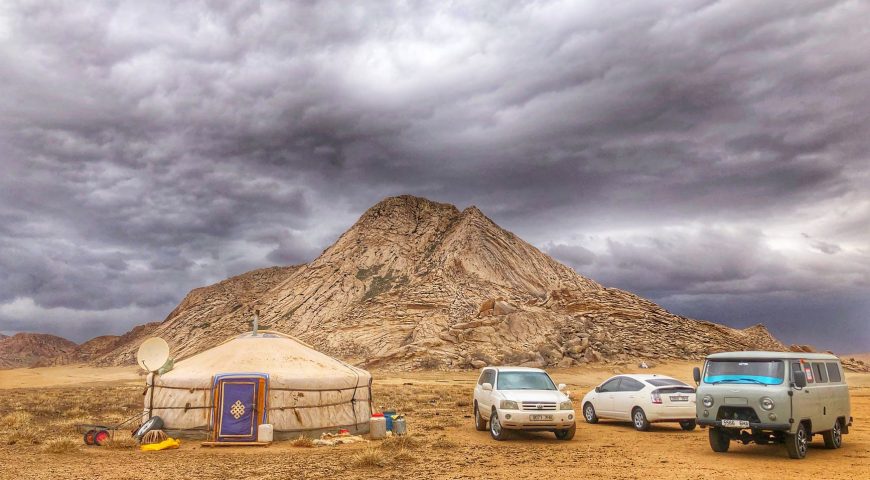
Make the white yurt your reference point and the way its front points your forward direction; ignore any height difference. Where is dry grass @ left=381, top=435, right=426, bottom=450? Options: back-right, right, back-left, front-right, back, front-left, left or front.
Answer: front-left

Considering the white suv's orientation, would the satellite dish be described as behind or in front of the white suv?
behind

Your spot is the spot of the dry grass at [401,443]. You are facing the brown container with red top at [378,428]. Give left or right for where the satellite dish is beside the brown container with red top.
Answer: left

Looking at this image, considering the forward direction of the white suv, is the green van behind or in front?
in front

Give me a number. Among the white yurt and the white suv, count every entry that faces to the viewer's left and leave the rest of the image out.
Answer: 0

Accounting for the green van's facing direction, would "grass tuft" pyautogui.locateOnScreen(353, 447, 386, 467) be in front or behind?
in front

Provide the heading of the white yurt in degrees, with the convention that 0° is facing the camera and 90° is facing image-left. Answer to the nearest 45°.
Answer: approximately 0°

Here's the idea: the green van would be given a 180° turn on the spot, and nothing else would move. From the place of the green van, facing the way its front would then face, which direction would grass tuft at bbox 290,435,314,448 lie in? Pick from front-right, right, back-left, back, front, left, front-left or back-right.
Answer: back-left

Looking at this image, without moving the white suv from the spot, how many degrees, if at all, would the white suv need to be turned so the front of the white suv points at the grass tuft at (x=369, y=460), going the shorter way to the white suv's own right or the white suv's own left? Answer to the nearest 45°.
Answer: approximately 90° to the white suv's own right

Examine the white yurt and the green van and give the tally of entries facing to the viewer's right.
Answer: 0

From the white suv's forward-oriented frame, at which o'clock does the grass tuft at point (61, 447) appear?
The grass tuft is roughly at 4 o'clock from the white suv.

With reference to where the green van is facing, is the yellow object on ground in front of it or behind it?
in front

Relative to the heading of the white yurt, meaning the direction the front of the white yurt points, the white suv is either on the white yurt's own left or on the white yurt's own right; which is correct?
on the white yurt's own left

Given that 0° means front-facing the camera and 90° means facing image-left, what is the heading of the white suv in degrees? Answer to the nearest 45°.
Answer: approximately 315°
